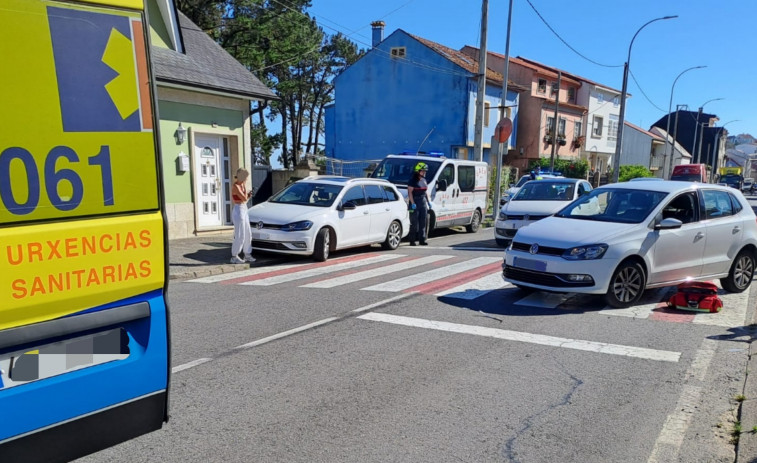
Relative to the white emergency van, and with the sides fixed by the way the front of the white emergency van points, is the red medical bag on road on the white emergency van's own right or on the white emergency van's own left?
on the white emergency van's own left

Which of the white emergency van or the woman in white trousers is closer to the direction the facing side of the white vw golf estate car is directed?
the woman in white trousers

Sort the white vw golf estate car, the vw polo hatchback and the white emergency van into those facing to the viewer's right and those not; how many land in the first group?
0

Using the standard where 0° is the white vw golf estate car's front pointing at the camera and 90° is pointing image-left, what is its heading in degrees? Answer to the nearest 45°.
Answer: approximately 45°

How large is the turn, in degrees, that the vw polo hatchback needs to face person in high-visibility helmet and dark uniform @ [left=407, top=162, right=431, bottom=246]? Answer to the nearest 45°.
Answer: approximately 90° to its right

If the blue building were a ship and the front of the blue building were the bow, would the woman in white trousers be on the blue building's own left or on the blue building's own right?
on the blue building's own right

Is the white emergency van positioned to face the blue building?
no

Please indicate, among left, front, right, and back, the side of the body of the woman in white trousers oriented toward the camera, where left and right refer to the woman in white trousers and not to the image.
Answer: right

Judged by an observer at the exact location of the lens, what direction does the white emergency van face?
facing the viewer and to the left of the viewer
